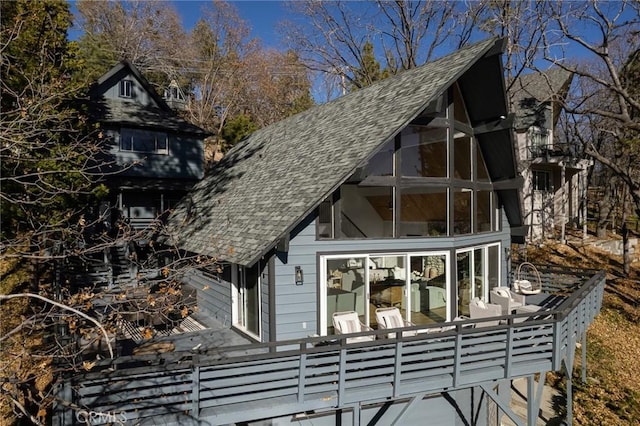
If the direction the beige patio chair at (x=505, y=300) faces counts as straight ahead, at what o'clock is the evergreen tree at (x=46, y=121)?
The evergreen tree is roughly at 4 o'clock from the beige patio chair.

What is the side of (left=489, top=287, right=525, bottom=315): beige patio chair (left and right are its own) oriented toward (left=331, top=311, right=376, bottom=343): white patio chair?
right

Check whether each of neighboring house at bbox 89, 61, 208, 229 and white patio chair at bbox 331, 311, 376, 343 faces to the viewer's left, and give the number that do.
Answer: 0

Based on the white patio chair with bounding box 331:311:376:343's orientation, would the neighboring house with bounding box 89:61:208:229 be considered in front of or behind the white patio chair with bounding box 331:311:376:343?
behind

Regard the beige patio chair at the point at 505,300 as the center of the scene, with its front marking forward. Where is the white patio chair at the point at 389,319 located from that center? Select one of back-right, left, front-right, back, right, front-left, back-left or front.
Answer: right

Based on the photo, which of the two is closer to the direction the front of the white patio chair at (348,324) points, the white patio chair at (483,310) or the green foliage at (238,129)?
the white patio chair

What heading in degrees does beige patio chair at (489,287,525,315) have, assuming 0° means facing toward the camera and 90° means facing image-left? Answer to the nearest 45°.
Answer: approximately 315°

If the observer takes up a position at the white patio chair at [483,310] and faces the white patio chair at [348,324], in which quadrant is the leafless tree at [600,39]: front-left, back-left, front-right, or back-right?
back-right

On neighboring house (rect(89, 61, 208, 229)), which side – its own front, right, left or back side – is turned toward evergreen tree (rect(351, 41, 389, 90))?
left

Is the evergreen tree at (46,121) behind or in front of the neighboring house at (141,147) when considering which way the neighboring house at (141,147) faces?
in front

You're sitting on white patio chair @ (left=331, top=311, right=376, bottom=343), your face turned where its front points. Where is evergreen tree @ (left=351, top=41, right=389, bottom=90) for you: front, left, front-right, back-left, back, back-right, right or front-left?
back-left

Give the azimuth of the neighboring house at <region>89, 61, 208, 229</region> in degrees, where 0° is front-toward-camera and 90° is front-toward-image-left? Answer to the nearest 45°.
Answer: approximately 0°

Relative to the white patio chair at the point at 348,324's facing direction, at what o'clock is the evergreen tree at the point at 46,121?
The evergreen tree is roughly at 5 o'clock from the white patio chair.
